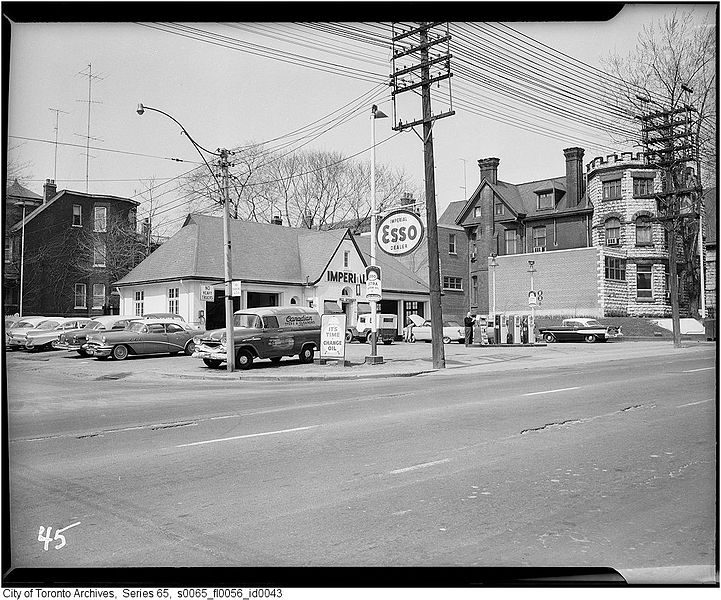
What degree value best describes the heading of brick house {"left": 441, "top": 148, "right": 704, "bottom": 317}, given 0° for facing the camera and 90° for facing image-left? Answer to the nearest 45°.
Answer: approximately 315°

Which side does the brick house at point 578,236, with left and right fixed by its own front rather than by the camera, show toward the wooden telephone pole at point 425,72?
right

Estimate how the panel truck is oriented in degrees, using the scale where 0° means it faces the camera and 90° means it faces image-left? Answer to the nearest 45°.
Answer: approximately 45°

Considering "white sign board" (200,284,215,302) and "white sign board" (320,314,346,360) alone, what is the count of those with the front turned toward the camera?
2

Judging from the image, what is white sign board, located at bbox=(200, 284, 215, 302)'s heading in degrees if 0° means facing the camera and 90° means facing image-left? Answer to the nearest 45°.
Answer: approximately 0°

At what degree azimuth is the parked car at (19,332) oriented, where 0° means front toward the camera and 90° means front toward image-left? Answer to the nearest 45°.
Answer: approximately 45°

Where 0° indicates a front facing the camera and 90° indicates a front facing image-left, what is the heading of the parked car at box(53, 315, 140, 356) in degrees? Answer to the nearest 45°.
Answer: approximately 45°

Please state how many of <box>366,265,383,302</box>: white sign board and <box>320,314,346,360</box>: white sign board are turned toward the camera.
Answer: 2

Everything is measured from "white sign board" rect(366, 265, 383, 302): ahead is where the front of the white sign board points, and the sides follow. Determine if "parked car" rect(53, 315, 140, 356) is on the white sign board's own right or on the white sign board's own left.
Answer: on the white sign board's own right
